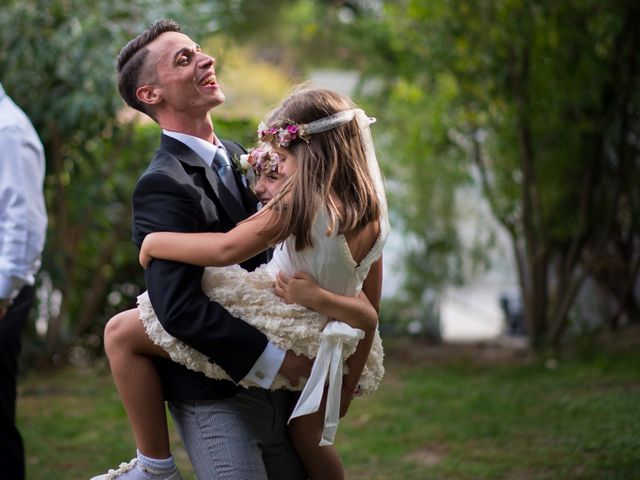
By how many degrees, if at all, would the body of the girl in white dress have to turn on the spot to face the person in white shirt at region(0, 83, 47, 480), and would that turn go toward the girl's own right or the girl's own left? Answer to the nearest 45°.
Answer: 0° — they already face them

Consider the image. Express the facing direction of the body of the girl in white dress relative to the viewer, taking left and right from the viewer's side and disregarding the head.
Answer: facing away from the viewer and to the left of the viewer

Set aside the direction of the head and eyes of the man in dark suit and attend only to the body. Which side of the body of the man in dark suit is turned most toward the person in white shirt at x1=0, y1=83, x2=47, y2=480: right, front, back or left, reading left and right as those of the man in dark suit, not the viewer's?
back
